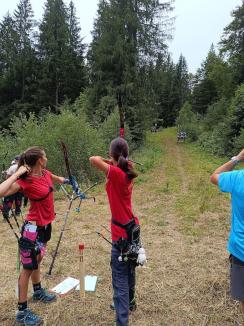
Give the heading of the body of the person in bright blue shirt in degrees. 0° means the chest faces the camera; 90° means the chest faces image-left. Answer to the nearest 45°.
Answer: approximately 180°

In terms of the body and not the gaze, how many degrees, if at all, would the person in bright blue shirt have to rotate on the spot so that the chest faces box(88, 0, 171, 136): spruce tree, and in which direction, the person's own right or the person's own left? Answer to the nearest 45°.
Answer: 0° — they already face it

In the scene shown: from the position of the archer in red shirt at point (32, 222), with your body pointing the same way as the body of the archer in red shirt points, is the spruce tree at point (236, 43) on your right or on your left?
on your left

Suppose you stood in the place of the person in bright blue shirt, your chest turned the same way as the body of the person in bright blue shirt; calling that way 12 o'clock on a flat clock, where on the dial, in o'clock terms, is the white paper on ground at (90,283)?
The white paper on ground is roughly at 10 o'clock from the person in bright blue shirt.

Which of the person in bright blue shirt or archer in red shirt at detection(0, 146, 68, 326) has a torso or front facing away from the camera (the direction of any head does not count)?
the person in bright blue shirt

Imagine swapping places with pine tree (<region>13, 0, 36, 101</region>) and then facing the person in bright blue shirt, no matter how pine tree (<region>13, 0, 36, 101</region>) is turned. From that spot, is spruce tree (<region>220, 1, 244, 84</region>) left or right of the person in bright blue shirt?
left

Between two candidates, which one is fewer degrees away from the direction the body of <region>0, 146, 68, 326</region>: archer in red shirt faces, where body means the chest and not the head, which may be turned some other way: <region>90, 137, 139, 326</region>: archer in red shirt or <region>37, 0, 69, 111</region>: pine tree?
the archer in red shirt

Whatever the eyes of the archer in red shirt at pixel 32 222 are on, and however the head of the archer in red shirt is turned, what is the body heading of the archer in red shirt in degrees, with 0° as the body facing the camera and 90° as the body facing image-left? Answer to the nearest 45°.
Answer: approximately 315°

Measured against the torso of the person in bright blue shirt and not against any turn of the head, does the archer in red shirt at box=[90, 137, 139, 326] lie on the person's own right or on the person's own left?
on the person's own left

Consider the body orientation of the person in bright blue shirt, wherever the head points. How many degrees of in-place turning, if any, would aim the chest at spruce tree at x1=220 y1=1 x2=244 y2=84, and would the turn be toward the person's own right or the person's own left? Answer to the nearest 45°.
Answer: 0° — they already face it

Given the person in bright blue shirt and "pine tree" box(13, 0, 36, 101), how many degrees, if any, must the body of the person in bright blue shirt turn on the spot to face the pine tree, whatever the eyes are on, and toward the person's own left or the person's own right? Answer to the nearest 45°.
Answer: approximately 45° to the person's own left
